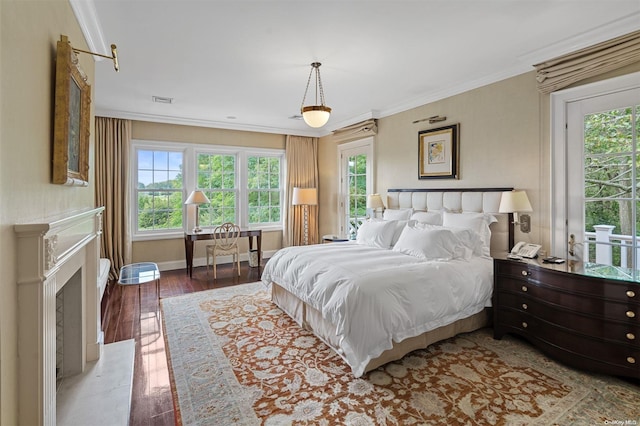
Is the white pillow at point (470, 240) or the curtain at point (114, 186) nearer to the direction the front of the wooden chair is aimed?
the curtain

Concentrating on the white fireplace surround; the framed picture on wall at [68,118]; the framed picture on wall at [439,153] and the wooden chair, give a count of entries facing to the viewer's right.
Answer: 2

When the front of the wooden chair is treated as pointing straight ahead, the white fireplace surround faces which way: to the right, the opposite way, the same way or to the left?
to the right

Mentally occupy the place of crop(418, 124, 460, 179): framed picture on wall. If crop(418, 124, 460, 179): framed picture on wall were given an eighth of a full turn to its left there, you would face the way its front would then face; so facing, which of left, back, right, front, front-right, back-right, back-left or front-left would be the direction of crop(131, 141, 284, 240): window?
right

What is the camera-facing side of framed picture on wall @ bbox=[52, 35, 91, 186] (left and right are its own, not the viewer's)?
right

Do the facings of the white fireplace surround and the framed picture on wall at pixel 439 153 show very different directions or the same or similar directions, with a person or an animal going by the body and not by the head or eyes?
very different directions

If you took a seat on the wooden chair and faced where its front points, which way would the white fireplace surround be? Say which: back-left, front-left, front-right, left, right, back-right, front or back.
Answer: back-left

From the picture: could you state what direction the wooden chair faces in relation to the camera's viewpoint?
facing away from the viewer and to the left of the viewer

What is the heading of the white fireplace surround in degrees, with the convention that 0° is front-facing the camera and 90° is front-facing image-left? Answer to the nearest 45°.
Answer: approximately 270°
